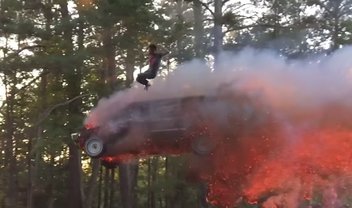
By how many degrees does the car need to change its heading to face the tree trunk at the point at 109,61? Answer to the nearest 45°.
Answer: approximately 90° to its right

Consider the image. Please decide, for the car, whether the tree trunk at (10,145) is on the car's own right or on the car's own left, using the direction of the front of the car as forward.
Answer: on the car's own right

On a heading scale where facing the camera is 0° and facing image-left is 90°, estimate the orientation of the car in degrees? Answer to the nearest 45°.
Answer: approximately 90°

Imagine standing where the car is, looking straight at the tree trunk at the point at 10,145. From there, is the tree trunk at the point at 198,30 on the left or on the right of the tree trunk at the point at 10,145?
right

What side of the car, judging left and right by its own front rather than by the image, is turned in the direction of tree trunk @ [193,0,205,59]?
right
